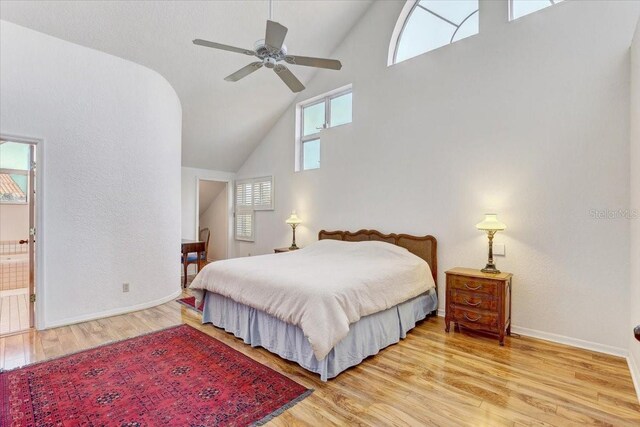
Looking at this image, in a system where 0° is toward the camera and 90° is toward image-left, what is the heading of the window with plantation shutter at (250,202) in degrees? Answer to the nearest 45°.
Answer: approximately 45°

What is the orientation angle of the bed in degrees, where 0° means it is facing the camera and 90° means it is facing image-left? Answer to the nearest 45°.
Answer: approximately 45°

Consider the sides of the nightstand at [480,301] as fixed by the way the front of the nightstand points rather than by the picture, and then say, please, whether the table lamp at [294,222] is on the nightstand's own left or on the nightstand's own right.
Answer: on the nightstand's own right

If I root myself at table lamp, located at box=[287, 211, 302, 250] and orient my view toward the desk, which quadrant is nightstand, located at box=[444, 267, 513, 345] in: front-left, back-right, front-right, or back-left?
back-left

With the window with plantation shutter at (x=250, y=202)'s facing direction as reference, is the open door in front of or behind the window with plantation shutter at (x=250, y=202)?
in front

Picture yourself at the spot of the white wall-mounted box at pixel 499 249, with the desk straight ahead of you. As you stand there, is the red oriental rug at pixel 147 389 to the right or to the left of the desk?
left

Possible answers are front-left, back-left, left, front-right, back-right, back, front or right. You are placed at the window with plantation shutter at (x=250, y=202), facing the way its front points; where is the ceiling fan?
front-left

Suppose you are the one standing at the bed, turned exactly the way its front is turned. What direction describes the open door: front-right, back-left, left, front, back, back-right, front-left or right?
front-right

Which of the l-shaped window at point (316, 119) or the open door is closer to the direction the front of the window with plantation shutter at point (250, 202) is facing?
the open door

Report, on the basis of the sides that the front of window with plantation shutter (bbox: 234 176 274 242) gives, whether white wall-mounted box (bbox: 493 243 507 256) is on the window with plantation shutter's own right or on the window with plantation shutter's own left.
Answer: on the window with plantation shutter's own left

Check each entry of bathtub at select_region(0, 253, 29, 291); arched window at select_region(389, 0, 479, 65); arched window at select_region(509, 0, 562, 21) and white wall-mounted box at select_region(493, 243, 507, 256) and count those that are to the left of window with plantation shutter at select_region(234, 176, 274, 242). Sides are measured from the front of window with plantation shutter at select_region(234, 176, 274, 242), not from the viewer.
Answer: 3

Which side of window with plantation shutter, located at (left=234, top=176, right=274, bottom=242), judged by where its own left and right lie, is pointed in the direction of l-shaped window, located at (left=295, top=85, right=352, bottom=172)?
left

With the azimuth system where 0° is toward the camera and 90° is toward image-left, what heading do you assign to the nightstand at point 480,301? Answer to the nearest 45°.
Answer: approximately 45°
